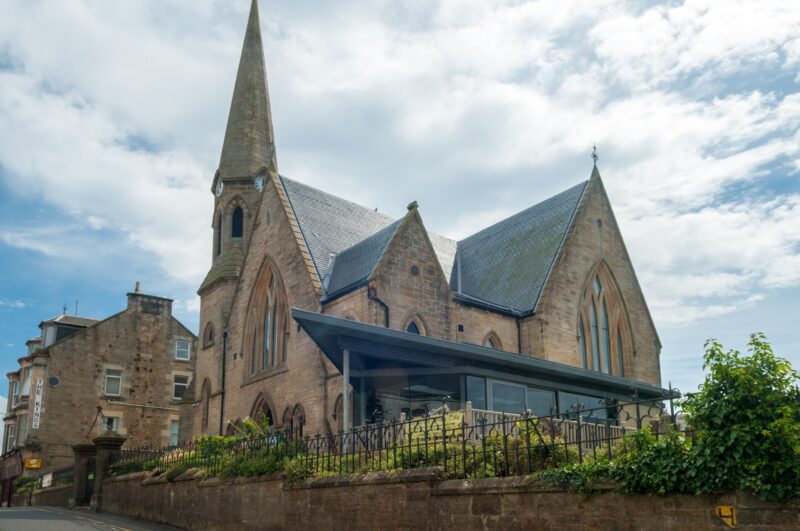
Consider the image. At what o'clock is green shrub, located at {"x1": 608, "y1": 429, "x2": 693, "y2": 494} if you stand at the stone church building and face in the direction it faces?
The green shrub is roughly at 10 o'clock from the stone church building.

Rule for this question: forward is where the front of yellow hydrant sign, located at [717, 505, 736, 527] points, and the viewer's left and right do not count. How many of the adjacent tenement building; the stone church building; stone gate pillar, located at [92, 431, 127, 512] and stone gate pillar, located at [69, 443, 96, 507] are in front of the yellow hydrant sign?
0

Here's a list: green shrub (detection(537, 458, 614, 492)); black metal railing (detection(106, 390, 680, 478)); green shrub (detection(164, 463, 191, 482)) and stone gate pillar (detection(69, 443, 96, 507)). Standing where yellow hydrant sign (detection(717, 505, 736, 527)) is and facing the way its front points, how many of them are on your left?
0

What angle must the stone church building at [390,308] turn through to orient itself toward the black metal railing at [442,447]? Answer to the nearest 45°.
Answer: approximately 45° to its left

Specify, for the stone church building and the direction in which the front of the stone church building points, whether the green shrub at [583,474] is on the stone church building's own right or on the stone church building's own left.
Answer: on the stone church building's own left

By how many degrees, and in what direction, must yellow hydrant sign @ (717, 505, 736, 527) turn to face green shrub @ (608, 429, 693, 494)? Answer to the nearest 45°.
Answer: approximately 135° to its right

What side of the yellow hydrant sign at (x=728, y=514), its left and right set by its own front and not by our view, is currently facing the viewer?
front

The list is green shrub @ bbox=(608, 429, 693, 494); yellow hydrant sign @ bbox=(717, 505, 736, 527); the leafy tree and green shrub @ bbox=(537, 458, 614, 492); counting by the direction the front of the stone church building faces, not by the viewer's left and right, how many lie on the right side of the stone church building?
0

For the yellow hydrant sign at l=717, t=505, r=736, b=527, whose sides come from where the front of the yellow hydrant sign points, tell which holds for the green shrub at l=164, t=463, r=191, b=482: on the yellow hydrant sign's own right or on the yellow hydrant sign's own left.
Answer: on the yellow hydrant sign's own right

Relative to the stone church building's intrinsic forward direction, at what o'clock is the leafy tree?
The leafy tree is roughly at 10 o'clock from the stone church building.

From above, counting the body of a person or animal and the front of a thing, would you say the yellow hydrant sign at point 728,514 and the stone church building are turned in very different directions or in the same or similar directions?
same or similar directions

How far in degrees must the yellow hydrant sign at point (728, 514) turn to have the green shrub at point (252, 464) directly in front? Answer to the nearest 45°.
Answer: approximately 135° to its right

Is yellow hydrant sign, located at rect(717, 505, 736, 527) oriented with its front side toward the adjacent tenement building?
no

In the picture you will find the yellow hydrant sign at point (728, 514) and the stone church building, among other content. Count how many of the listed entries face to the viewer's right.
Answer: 0
